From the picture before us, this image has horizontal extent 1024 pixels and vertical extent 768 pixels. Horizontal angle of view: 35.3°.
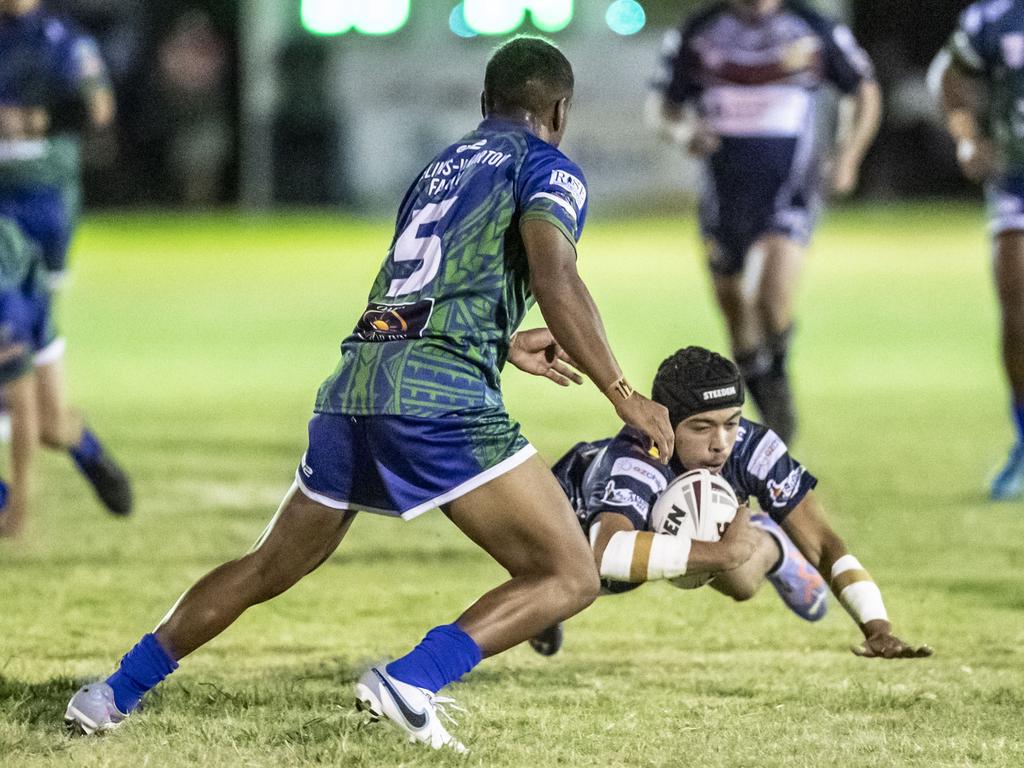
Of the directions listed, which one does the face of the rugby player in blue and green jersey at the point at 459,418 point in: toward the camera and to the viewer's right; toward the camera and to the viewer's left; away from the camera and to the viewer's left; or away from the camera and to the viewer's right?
away from the camera and to the viewer's right

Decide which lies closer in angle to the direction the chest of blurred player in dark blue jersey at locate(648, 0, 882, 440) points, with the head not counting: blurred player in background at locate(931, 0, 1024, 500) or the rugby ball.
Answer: the rugby ball

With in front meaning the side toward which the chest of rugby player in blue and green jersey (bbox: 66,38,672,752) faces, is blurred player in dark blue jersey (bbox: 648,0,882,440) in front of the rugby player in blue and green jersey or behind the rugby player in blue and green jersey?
in front

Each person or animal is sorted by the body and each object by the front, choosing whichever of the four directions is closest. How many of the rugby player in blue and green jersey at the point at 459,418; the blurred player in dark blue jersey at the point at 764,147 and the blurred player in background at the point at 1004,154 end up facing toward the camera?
2

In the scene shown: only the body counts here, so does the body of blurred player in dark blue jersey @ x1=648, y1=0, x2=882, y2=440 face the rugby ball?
yes

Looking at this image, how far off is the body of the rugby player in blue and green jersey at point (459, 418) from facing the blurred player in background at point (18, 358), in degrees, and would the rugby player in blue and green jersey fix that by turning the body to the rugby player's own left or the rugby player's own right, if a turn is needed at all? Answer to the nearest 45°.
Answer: approximately 90° to the rugby player's own left

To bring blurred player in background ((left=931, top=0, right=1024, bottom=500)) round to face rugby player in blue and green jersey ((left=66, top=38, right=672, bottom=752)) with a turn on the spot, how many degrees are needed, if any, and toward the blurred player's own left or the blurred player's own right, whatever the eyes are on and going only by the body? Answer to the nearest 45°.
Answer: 0° — they already face them

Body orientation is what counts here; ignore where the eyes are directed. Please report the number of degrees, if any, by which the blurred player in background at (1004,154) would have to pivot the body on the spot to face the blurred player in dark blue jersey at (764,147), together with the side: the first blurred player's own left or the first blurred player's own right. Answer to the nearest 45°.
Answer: approximately 135° to the first blurred player's own right

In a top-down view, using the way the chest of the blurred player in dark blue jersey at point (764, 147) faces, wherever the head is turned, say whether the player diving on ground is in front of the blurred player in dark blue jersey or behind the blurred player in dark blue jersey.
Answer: in front

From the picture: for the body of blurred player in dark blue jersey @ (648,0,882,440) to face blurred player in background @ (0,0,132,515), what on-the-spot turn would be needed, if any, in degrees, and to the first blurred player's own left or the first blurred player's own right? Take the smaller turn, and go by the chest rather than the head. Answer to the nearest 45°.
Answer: approximately 90° to the first blurred player's own right

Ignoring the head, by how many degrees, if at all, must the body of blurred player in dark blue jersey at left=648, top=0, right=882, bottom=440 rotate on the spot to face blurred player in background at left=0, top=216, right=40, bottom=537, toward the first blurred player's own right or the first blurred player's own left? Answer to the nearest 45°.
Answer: approximately 45° to the first blurred player's own right

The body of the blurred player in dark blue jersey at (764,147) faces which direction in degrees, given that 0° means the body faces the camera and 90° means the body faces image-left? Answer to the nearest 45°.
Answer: approximately 0°
